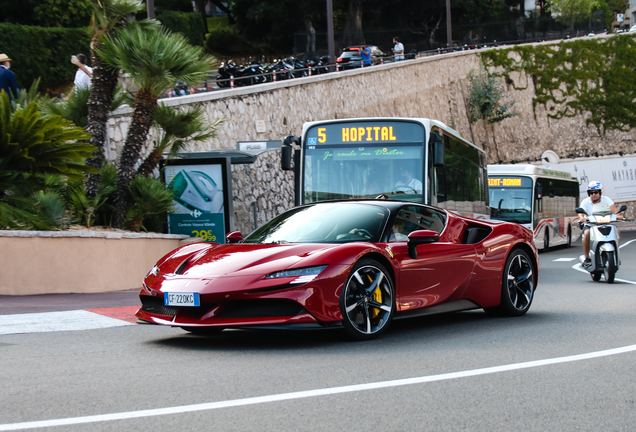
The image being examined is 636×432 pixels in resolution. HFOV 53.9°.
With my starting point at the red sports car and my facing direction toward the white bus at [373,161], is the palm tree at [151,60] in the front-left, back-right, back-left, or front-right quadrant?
front-left

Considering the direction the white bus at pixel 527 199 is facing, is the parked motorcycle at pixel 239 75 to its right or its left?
on its right

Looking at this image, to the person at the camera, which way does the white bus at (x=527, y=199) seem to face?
facing the viewer and to the left of the viewer

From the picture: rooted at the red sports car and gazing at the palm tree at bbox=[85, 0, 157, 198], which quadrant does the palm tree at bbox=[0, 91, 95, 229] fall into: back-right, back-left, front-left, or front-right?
front-left

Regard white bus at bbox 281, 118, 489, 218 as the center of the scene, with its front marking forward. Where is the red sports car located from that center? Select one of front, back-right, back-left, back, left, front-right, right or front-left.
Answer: front

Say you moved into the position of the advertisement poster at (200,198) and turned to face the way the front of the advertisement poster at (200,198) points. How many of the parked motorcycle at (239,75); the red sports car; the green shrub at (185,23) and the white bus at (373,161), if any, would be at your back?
2

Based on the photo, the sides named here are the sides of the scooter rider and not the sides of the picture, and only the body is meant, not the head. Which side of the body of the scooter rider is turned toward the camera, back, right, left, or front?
front

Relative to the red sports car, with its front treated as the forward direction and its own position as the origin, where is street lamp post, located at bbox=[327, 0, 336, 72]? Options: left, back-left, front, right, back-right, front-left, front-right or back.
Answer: back-right

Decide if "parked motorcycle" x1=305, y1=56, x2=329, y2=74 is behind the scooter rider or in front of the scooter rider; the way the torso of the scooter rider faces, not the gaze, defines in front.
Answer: behind

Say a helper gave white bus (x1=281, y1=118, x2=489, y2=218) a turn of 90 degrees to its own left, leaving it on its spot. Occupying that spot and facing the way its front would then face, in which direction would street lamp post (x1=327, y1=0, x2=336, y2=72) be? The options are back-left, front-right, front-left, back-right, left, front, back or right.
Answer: left

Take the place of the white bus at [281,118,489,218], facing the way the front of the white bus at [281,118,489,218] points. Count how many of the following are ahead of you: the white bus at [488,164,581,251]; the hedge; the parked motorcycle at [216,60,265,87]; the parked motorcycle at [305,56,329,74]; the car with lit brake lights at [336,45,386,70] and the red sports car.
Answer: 1

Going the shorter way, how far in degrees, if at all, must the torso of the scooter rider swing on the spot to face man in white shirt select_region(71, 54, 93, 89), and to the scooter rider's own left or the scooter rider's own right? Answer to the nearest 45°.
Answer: approximately 90° to the scooter rider's own right

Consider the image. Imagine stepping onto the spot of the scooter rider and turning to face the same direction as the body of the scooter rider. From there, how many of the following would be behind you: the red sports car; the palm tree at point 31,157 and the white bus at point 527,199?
1

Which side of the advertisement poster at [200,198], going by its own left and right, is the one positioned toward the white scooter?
left

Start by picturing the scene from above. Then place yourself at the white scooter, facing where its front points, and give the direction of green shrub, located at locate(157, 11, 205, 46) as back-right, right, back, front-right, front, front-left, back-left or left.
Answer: back-right

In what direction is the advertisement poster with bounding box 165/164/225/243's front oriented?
toward the camera
